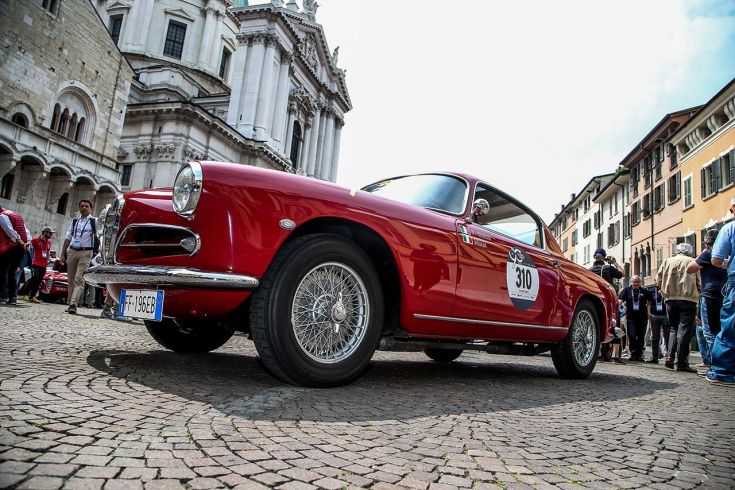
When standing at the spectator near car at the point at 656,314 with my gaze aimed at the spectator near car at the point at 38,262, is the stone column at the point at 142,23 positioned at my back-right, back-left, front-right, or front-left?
front-right

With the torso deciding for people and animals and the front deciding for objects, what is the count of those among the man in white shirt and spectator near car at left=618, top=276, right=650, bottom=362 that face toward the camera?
2

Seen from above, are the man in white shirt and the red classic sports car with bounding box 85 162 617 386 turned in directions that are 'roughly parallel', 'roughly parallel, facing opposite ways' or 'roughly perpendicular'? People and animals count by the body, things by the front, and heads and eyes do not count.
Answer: roughly perpendicular

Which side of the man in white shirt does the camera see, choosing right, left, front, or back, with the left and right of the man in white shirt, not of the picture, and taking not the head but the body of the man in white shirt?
front

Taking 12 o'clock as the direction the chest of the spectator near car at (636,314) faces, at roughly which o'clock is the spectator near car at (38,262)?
the spectator near car at (38,262) is roughly at 2 o'clock from the spectator near car at (636,314).

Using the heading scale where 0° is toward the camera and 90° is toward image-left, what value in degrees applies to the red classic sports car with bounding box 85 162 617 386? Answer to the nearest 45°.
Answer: approximately 45°

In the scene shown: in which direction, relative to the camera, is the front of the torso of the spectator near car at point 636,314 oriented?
toward the camera

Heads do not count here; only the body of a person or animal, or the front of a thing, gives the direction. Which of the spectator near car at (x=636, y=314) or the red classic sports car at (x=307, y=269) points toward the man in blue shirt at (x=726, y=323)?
the spectator near car
